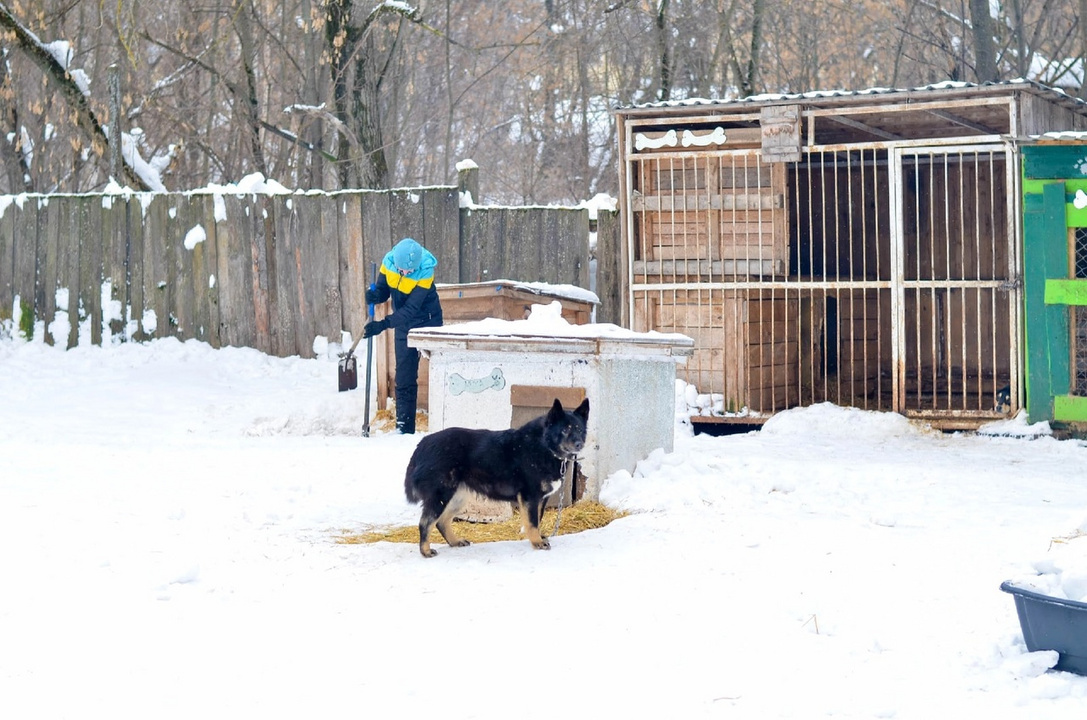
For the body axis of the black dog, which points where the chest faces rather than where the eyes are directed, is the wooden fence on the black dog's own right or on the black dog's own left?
on the black dog's own left

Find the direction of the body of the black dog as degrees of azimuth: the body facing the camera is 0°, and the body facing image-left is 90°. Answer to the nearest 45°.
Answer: approximately 270°

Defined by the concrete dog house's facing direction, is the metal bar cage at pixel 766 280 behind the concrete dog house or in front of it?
behind

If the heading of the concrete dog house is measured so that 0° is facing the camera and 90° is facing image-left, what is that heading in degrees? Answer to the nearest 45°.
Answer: approximately 45°

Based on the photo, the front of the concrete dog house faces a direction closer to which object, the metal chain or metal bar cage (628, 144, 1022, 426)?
the metal chain

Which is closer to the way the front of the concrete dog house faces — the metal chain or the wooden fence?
the metal chain
